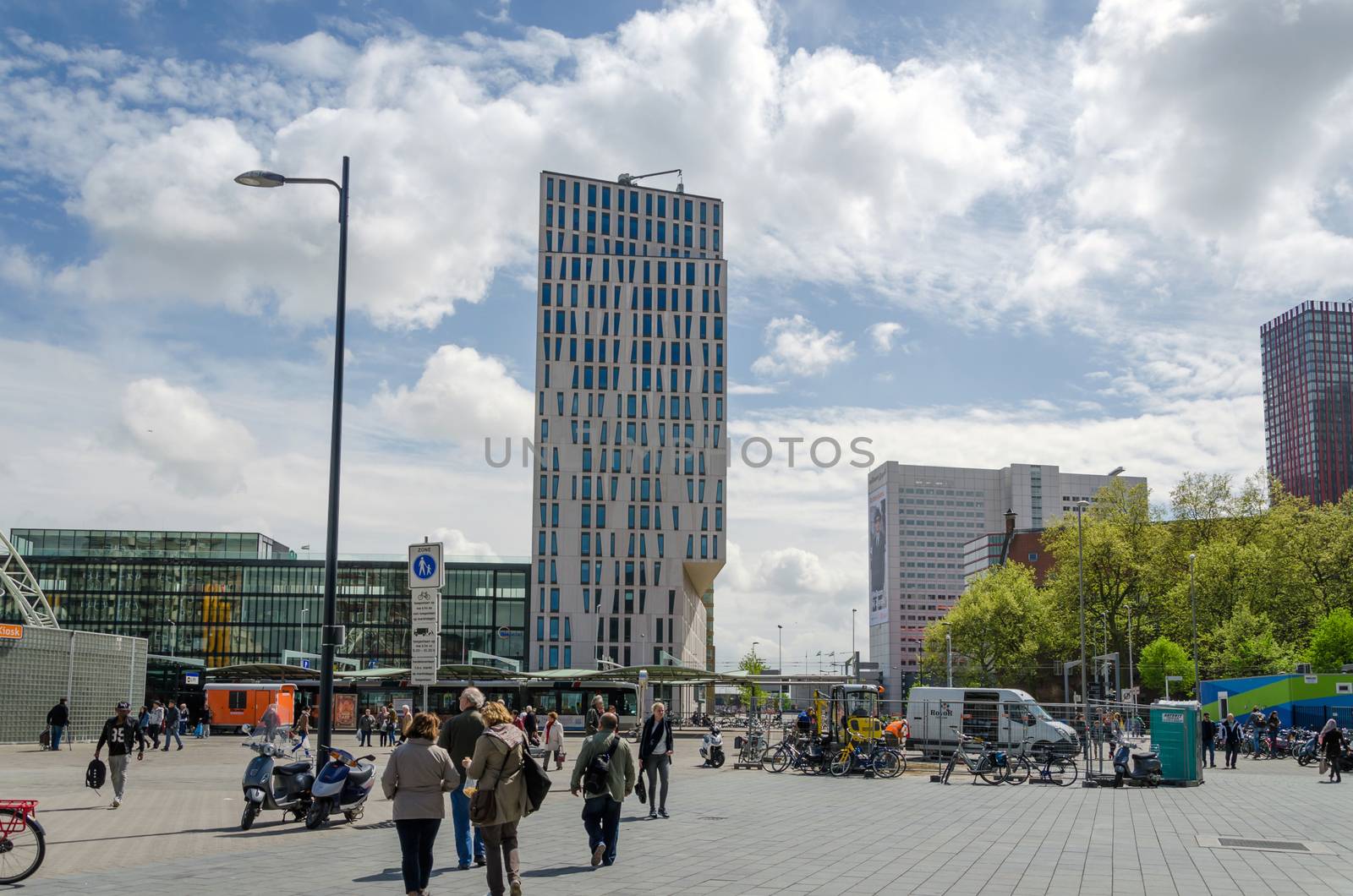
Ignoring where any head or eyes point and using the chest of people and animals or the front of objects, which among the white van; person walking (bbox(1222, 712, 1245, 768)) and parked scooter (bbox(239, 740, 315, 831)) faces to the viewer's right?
the white van

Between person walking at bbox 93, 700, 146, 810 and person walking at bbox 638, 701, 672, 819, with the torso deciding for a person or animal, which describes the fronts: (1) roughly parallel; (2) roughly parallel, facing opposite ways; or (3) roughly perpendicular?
roughly parallel

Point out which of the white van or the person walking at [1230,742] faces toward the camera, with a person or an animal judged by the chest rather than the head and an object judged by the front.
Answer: the person walking

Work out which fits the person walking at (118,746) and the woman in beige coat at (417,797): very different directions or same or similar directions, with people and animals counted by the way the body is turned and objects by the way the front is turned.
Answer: very different directions

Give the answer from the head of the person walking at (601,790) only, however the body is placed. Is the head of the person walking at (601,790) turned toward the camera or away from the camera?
away from the camera

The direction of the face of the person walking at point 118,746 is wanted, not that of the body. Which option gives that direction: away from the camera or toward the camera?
toward the camera

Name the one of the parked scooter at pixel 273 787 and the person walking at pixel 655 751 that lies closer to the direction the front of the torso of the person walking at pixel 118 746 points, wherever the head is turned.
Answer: the parked scooter

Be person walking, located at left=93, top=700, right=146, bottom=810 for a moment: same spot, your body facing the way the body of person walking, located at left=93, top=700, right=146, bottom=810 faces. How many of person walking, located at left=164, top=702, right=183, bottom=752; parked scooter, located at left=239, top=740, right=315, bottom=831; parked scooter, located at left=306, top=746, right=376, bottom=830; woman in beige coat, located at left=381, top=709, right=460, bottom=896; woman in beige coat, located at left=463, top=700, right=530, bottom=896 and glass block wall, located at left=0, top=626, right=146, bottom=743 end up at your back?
2

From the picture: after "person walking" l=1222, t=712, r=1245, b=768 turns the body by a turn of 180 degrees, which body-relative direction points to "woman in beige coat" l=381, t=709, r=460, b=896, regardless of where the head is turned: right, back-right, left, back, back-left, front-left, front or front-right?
back

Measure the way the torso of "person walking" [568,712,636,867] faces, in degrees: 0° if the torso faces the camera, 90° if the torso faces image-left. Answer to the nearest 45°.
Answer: approximately 180°

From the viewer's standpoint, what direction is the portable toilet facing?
toward the camera

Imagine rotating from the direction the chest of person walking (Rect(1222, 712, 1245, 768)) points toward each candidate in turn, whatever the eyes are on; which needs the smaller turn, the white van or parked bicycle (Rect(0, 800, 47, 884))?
the parked bicycle

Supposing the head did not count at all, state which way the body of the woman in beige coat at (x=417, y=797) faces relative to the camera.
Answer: away from the camera
